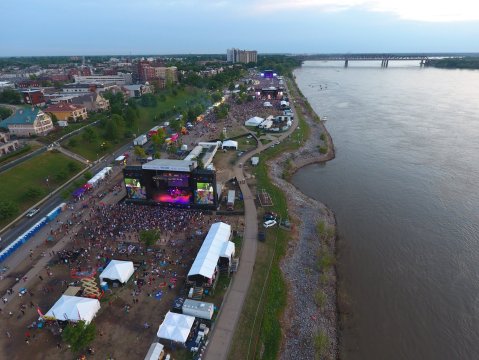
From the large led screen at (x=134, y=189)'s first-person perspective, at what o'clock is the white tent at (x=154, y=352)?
The white tent is roughly at 12 o'clock from the large led screen.

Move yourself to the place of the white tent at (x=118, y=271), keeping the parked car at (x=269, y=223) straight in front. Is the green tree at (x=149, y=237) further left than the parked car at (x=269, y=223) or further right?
left

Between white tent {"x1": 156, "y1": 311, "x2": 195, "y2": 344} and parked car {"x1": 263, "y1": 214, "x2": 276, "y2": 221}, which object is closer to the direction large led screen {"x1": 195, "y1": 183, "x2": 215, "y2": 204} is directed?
the white tent

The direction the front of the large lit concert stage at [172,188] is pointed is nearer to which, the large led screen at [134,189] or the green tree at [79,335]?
the green tree

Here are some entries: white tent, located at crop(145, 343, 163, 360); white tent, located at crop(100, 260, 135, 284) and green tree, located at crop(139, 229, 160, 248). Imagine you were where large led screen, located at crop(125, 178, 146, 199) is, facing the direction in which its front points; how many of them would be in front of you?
3

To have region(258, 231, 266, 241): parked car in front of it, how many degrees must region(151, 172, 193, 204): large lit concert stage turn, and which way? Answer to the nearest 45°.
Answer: approximately 45° to its left

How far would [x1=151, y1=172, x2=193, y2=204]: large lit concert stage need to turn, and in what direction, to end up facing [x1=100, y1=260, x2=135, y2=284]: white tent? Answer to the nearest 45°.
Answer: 0° — it already faces it

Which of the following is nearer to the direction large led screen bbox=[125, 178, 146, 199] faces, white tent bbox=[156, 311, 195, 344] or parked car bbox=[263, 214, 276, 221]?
the white tent

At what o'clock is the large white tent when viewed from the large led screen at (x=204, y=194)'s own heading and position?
The large white tent is roughly at 12 o'clock from the large led screen.

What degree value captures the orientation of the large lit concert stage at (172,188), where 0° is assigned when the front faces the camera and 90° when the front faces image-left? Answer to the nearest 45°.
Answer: approximately 0°

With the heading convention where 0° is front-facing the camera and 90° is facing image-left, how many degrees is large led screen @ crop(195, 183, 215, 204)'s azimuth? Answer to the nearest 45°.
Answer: approximately 0°
